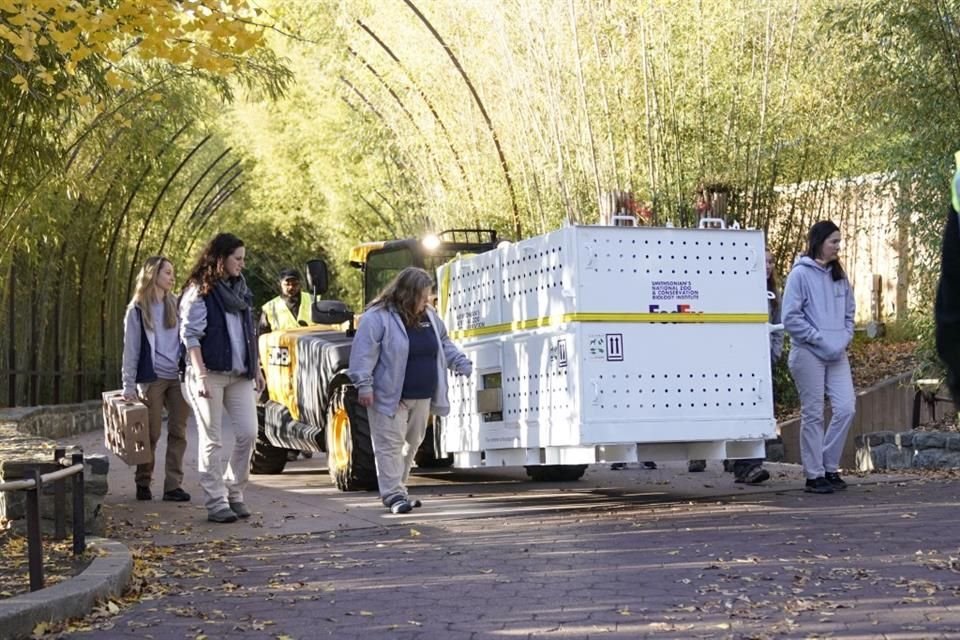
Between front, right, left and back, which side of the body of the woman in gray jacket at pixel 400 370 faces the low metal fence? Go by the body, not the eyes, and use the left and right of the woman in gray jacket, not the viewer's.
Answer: right

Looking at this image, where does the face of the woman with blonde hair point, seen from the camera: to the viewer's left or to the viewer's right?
to the viewer's right

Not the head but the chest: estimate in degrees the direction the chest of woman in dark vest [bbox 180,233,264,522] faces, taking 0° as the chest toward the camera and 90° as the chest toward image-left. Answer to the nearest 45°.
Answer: approximately 315°

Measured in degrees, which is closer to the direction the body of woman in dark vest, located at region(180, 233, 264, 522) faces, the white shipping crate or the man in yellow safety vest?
the white shipping crate

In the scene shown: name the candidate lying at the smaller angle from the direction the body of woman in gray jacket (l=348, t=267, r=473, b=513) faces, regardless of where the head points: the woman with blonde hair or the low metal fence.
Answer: the low metal fence

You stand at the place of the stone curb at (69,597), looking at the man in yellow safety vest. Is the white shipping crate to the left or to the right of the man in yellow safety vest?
right

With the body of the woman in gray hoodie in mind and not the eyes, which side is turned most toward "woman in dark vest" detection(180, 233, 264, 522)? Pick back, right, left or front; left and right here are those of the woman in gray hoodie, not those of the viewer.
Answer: right

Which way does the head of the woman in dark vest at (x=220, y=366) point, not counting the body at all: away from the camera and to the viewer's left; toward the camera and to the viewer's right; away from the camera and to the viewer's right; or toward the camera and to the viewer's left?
toward the camera and to the viewer's right

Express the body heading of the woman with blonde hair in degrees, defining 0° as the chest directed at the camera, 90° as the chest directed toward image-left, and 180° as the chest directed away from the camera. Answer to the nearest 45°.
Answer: approximately 315°
